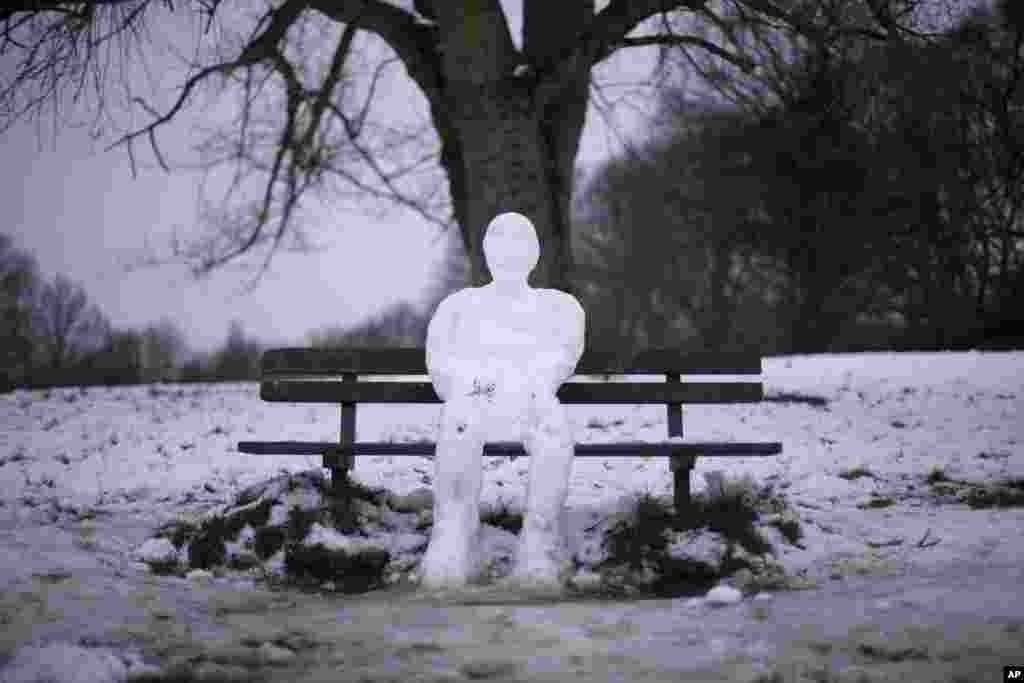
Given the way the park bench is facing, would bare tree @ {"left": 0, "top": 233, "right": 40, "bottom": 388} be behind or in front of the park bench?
behind

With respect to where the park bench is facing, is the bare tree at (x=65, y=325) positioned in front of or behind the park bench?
behind

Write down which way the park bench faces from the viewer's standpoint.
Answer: facing the viewer

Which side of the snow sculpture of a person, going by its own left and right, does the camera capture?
front

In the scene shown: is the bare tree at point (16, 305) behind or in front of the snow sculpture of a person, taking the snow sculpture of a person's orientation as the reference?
behind
